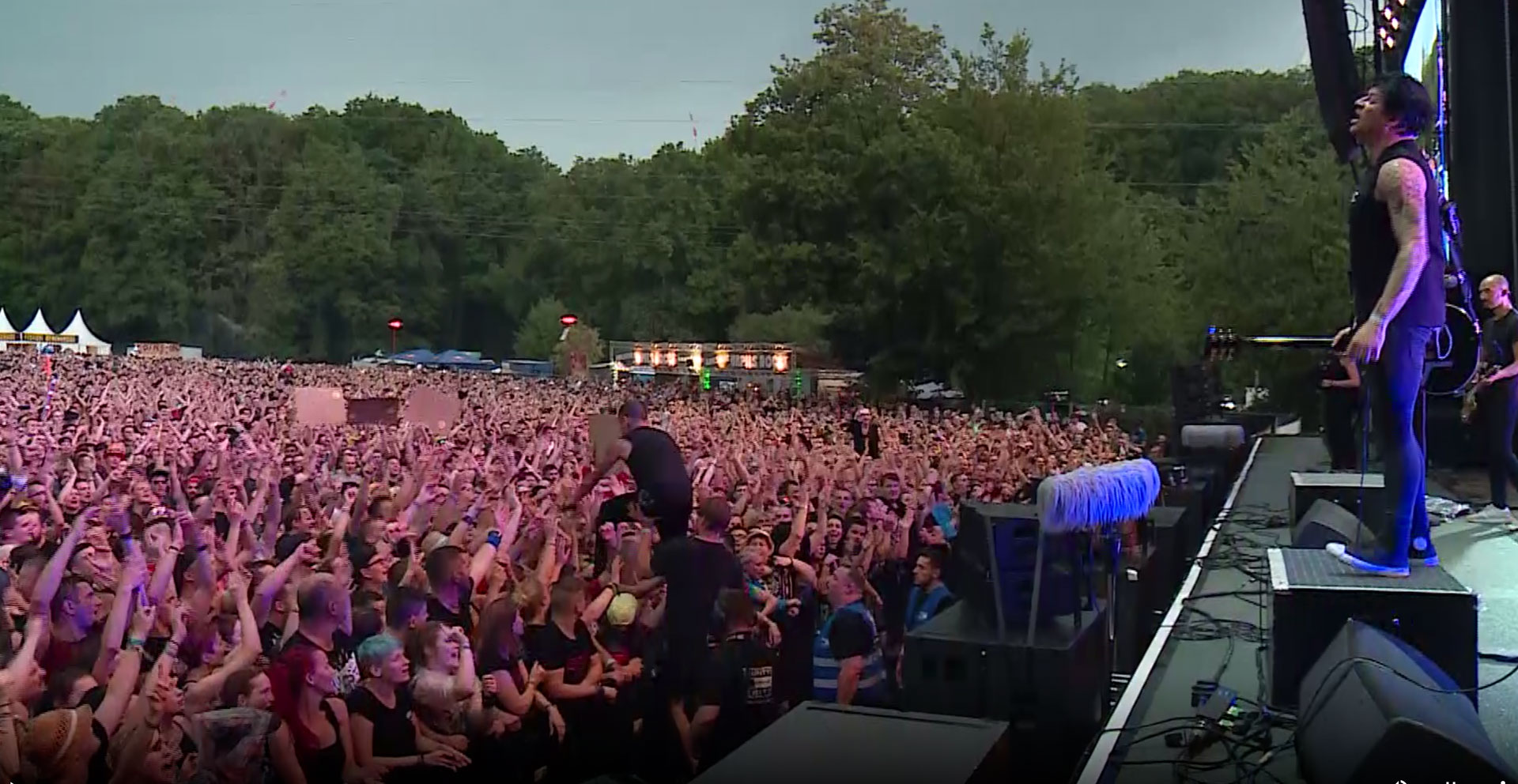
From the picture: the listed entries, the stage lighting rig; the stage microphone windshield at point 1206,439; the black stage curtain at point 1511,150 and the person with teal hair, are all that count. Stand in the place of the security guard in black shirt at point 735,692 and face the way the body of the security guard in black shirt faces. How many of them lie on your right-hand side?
3

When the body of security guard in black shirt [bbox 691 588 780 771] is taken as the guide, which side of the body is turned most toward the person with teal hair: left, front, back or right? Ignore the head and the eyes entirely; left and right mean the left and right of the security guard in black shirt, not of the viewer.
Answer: left

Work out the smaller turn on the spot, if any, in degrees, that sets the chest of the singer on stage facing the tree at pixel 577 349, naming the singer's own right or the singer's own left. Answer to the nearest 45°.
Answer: approximately 45° to the singer's own right

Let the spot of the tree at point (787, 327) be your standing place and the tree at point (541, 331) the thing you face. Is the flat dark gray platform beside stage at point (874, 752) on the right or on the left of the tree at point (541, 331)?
left

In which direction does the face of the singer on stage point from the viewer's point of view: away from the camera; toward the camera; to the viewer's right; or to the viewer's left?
to the viewer's left

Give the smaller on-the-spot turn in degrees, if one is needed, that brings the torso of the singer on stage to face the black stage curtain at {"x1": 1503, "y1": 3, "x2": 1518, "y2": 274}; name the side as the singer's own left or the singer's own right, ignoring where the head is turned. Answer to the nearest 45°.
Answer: approximately 90° to the singer's own right

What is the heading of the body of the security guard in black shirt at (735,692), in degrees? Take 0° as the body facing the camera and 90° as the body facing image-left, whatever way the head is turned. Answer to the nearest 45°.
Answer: approximately 135°

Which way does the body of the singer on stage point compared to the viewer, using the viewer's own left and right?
facing to the left of the viewer

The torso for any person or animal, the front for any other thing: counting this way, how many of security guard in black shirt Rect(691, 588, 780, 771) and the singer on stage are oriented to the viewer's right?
0

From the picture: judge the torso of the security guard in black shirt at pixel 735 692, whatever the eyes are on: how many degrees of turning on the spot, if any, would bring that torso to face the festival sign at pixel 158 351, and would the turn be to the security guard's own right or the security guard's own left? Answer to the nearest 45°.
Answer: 0° — they already face it

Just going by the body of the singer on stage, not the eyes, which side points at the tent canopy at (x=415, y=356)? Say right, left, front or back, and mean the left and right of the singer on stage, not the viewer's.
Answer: front

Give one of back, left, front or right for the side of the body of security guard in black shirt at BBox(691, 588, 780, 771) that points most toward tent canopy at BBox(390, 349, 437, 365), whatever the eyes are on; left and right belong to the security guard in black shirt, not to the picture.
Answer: front

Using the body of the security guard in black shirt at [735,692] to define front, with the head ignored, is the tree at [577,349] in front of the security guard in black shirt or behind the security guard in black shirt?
in front

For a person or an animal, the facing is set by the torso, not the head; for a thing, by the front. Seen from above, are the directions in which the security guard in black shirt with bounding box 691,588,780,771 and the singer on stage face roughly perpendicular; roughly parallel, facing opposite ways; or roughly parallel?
roughly parallel

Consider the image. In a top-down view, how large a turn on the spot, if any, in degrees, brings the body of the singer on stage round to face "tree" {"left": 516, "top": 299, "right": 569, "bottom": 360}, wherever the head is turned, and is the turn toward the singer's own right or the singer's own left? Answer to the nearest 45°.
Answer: approximately 45° to the singer's own right

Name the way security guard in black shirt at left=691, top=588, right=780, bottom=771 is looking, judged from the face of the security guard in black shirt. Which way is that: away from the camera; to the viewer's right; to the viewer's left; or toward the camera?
away from the camera
